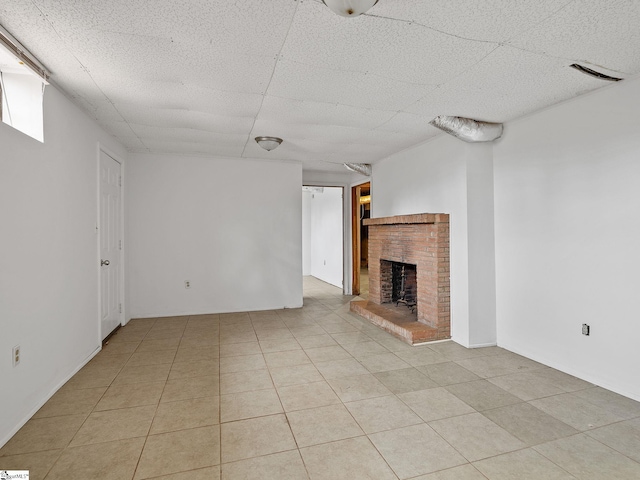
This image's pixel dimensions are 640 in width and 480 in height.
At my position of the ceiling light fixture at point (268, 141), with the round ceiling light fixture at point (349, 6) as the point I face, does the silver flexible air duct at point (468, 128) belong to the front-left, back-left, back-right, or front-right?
front-left

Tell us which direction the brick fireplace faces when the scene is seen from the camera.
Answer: facing the viewer and to the left of the viewer

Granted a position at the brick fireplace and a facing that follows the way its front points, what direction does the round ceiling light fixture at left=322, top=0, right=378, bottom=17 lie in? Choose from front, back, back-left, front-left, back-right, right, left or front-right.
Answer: front-left

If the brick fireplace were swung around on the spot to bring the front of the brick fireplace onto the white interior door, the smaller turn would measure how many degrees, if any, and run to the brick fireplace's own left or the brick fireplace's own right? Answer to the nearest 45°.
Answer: approximately 45° to the brick fireplace's own right

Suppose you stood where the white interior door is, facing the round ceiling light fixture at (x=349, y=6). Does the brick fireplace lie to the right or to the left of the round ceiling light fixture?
left
